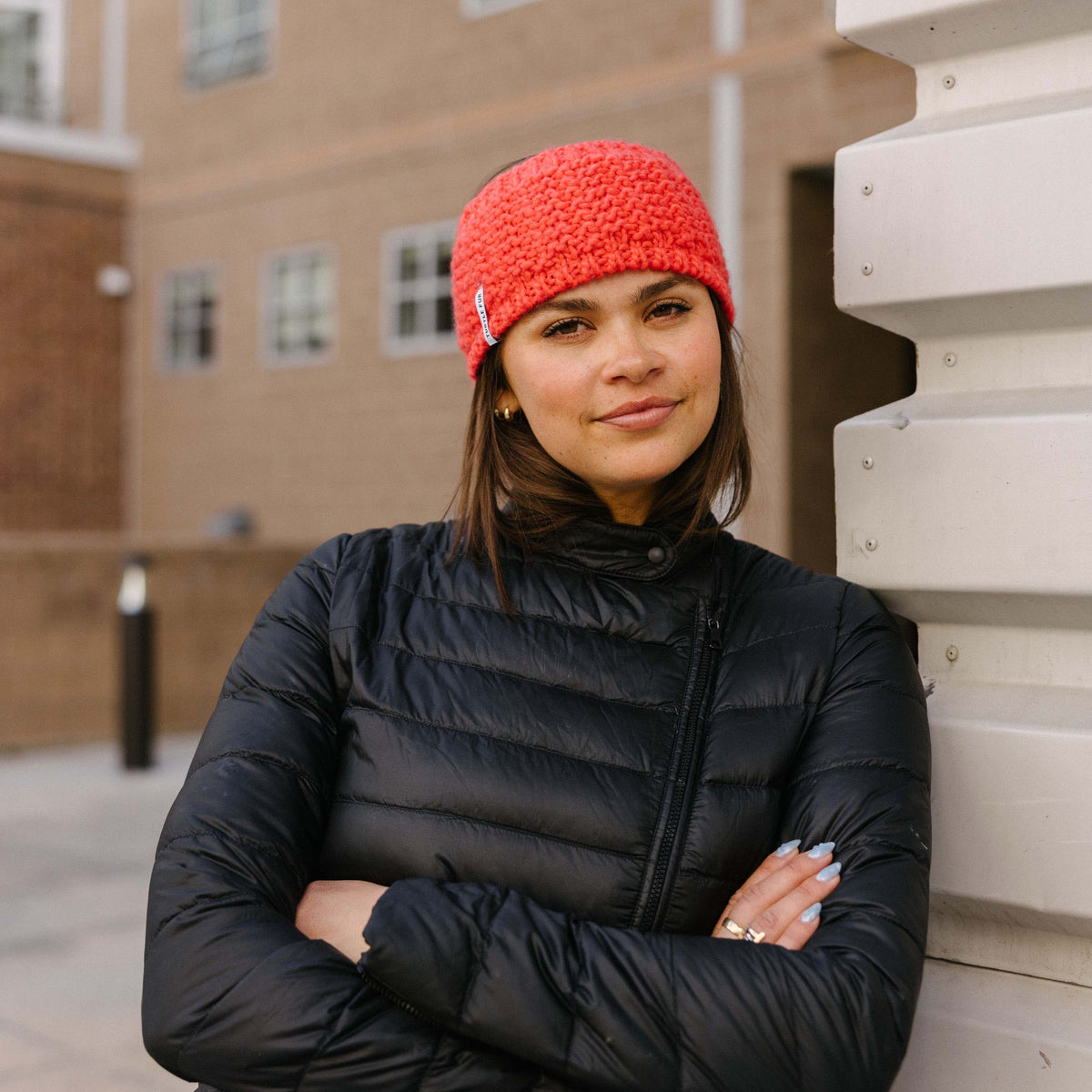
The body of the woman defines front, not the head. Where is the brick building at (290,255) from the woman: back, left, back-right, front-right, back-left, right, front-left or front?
back

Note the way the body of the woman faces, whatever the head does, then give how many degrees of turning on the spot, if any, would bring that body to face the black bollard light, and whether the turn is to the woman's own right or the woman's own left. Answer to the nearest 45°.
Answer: approximately 180°

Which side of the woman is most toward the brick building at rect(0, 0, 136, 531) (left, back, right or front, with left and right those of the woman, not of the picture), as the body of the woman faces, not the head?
back

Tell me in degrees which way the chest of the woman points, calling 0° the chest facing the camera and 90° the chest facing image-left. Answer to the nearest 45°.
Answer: approximately 0°

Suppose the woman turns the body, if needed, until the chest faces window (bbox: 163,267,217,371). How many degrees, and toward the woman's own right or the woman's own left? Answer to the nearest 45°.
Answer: approximately 180°
